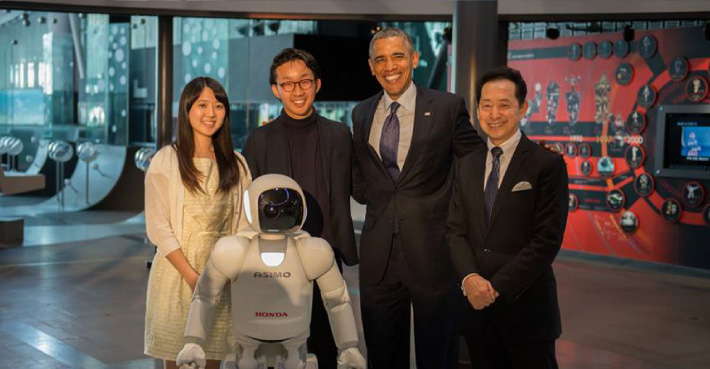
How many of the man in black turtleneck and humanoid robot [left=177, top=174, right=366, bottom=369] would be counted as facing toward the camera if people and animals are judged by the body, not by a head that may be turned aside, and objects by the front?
2

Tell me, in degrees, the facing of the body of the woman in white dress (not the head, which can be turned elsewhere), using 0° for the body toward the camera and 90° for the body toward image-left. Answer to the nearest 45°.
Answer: approximately 315°

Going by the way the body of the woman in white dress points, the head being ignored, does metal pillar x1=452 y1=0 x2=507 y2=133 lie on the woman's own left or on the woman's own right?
on the woman's own left

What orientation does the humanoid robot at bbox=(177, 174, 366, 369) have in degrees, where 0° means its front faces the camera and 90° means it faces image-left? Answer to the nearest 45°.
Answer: approximately 0°

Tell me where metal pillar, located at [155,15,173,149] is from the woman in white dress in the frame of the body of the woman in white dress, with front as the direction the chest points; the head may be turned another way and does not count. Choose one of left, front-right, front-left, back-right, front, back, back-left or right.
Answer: back-left

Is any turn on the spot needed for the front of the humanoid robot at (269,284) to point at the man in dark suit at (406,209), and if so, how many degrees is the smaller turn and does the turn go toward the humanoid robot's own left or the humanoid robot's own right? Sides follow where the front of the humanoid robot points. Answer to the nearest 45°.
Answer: approximately 135° to the humanoid robot's own left
